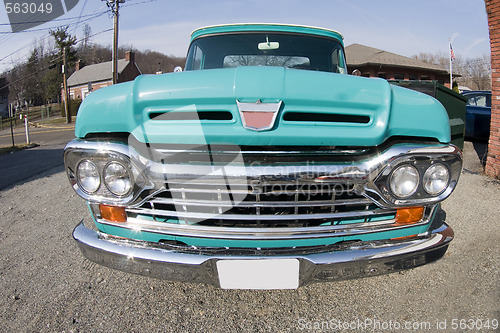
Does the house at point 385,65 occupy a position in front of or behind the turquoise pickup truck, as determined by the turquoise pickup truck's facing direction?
behind

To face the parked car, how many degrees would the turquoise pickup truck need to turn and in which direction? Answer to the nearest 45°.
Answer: approximately 135° to its left

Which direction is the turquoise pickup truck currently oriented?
toward the camera

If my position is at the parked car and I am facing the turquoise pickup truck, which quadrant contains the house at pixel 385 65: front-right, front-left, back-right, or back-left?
back-right

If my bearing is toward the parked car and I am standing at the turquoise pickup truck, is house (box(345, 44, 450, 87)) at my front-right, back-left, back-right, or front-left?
front-left

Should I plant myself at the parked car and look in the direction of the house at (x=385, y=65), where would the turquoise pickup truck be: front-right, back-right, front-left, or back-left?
back-left
